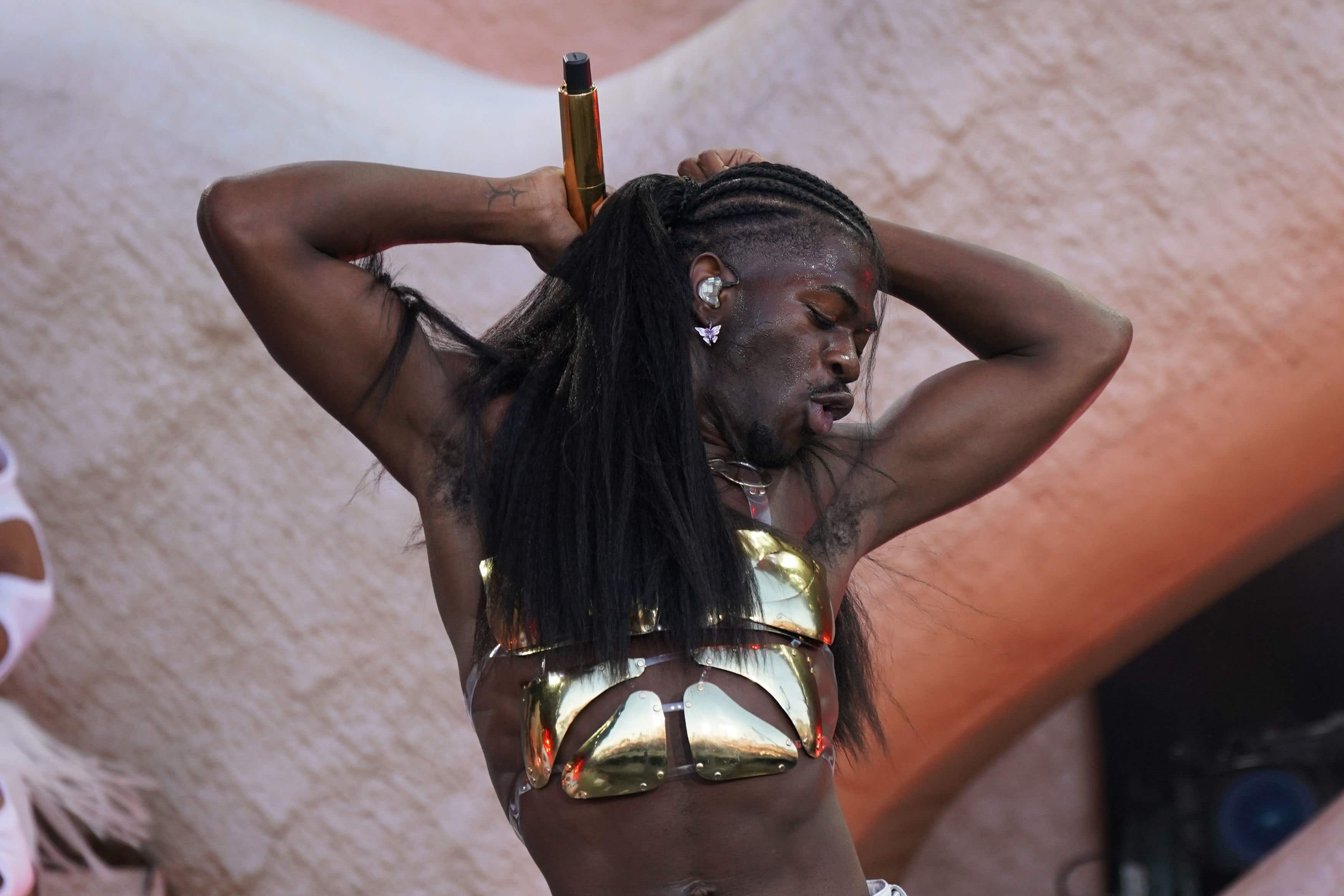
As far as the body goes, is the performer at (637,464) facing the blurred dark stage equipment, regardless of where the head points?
no

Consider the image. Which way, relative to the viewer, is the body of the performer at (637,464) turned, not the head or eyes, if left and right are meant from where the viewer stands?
facing the viewer

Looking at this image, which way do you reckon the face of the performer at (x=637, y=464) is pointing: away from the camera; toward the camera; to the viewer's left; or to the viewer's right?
to the viewer's right
